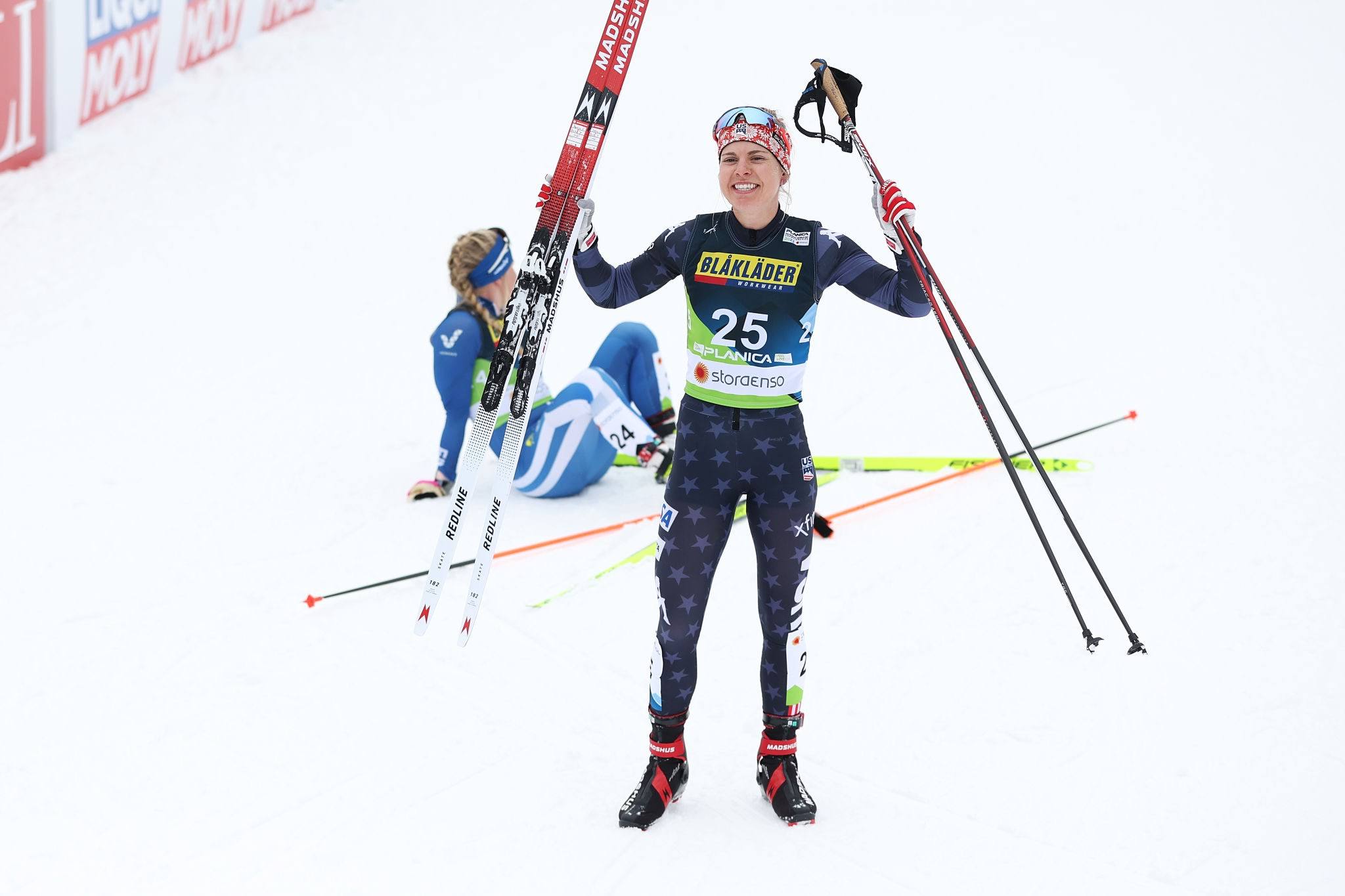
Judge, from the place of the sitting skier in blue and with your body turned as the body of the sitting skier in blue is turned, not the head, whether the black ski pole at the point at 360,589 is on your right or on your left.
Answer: on your right

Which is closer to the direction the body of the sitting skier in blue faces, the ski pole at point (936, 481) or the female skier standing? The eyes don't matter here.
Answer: the ski pole

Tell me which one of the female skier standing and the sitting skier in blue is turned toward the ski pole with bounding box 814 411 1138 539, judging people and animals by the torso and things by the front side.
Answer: the sitting skier in blue

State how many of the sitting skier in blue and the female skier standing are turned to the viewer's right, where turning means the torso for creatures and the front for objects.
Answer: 1

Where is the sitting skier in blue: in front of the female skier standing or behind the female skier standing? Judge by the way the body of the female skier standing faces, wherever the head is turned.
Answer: behind

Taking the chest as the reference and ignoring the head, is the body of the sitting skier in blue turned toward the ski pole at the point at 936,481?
yes

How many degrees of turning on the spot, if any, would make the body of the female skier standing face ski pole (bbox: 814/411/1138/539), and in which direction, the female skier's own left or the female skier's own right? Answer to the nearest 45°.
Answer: approximately 180°

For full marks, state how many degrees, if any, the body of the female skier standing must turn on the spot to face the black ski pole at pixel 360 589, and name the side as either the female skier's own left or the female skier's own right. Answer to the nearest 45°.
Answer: approximately 135° to the female skier's own right

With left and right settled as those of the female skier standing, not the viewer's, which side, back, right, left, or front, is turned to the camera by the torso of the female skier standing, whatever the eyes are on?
front

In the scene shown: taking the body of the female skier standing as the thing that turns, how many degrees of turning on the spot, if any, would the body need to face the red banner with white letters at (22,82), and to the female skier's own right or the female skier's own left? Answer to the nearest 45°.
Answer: approximately 135° to the female skier's own right

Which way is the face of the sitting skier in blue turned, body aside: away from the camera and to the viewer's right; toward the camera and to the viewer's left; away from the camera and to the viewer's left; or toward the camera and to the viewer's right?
away from the camera and to the viewer's right

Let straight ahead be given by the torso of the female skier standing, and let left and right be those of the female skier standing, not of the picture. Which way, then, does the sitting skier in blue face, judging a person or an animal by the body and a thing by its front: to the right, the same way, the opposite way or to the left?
to the left

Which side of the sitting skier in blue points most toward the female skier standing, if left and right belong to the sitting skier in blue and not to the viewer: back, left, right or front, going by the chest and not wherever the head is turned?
right

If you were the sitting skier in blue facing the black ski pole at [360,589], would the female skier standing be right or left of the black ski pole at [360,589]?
left

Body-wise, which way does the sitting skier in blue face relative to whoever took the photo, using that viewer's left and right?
facing to the right of the viewer
